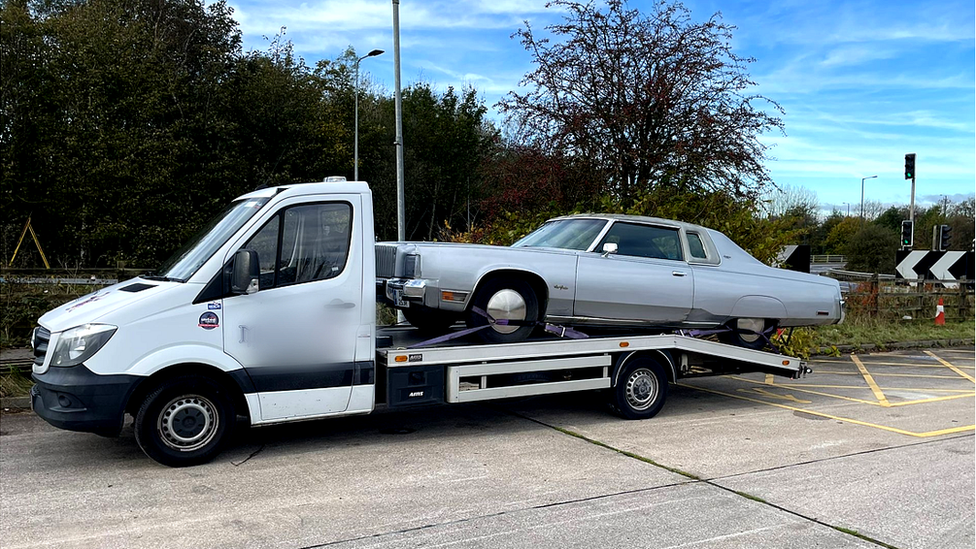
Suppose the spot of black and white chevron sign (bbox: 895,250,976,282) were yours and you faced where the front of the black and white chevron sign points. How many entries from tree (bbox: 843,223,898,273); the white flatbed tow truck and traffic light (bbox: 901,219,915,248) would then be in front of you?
1

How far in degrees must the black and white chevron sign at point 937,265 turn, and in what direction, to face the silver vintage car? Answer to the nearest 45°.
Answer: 0° — it already faces it

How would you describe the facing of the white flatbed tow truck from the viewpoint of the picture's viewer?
facing the viewer and to the left of the viewer

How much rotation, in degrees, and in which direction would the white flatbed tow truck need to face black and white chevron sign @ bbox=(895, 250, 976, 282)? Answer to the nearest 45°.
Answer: approximately 180°

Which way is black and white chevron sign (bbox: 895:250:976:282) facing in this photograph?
toward the camera

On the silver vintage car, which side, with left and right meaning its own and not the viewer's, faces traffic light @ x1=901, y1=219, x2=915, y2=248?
back

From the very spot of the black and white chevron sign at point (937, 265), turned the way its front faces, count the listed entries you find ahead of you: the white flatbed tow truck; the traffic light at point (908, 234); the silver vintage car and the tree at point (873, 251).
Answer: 2

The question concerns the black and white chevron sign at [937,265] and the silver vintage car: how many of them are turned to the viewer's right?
0

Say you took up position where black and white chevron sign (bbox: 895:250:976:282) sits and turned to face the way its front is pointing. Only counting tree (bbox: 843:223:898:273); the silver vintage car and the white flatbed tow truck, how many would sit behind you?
1

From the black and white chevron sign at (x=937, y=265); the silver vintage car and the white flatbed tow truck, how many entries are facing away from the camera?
0

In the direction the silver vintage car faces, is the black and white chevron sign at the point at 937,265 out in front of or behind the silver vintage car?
behind
